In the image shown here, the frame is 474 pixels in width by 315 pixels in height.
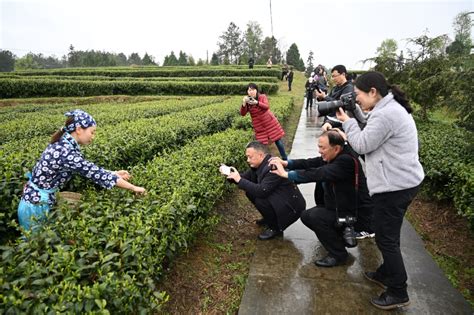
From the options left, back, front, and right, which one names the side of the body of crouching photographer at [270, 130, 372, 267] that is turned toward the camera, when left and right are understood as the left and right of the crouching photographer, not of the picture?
left

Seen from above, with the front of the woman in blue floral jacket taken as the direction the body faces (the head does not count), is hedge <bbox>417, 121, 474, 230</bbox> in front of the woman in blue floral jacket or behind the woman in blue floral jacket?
in front

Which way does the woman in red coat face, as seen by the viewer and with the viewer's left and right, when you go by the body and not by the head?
facing the viewer and to the left of the viewer

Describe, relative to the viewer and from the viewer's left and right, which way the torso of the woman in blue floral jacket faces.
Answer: facing to the right of the viewer

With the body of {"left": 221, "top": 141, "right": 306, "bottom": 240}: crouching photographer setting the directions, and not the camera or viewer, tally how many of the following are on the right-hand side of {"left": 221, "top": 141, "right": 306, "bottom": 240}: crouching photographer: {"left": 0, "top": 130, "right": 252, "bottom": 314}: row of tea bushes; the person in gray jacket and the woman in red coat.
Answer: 1

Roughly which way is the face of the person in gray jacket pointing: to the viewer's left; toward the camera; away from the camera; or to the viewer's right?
to the viewer's left

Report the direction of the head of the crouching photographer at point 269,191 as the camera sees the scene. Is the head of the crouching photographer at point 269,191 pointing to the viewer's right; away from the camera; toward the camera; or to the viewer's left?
to the viewer's left

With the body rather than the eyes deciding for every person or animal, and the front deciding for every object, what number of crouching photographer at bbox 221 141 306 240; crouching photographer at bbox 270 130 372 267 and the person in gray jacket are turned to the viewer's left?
3

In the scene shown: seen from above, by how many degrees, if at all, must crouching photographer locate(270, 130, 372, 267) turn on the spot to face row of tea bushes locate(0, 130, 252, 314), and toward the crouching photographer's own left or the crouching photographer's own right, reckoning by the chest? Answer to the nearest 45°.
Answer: approximately 45° to the crouching photographer's own left

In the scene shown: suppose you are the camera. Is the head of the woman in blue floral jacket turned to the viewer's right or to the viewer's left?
to the viewer's right

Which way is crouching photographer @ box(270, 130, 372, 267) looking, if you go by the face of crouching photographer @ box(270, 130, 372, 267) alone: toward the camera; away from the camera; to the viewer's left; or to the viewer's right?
to the viewer's left

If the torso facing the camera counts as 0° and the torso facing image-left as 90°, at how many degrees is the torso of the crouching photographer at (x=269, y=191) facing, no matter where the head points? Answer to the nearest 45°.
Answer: approximately 90°

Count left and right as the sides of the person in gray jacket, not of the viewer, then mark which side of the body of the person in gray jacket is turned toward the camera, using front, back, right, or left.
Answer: left

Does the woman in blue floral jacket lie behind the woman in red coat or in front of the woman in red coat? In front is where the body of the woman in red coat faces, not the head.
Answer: in front

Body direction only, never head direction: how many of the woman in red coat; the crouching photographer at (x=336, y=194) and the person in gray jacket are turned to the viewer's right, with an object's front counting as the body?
0
